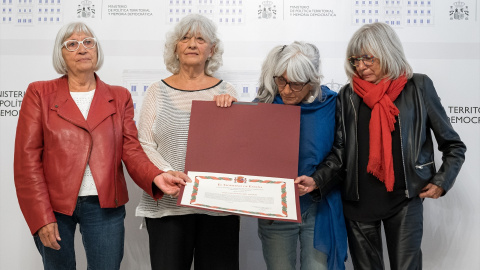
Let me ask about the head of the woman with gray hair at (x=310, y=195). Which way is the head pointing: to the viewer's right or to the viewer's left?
to the viewer's left

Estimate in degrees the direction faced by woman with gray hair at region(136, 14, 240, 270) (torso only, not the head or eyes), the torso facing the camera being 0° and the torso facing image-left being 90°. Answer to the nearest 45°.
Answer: approximately 0°
